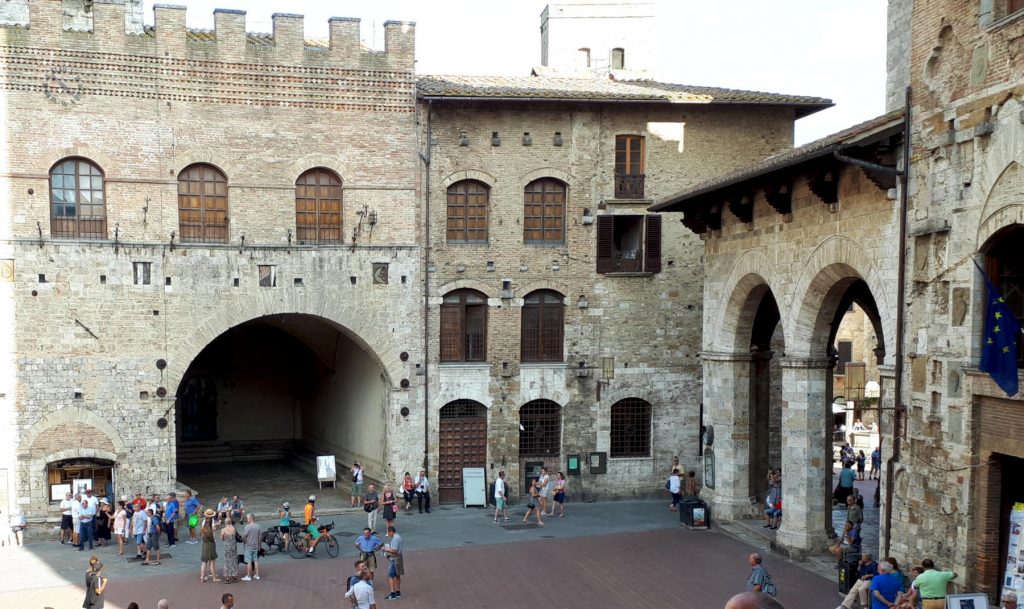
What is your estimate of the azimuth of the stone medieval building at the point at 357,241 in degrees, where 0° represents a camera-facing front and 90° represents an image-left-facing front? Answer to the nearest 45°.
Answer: approximately 0°

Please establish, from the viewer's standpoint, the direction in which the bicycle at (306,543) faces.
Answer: facing to the right of the viewer

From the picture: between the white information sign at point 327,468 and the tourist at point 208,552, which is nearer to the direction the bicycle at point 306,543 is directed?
the white information sign

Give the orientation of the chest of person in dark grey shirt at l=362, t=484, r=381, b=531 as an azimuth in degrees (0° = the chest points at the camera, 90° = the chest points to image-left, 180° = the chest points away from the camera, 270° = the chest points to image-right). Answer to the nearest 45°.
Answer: approximately 0°

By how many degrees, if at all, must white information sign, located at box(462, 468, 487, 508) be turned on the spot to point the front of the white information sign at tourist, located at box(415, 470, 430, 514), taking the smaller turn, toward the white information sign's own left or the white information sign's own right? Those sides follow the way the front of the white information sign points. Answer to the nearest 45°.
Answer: approximately 45° to the white information sign's own right
